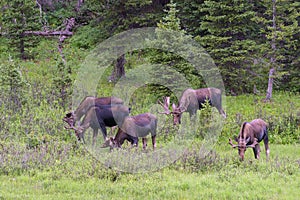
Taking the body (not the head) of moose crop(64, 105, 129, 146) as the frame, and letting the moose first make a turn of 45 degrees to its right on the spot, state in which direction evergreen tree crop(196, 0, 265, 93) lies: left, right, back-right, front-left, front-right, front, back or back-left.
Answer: right

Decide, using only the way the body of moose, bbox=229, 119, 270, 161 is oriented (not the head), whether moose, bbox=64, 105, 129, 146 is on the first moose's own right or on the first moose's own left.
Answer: on the first moose's own right

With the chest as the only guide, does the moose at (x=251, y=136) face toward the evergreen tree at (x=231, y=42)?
no

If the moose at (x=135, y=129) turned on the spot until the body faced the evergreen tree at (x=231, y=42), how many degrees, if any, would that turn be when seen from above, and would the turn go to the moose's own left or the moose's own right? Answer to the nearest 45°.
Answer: approximately 135° to the moose's own right

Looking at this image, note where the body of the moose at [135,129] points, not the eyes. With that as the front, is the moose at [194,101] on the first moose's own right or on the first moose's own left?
on the first moose's own right

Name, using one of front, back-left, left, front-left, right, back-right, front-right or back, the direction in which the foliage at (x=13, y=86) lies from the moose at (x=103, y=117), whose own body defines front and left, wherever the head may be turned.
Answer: front-right

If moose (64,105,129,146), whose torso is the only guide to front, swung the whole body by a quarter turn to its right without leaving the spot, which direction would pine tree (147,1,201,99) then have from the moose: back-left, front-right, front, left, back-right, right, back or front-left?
front-right

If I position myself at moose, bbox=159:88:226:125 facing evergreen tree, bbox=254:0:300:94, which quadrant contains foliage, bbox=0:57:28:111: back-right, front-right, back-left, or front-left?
back-left

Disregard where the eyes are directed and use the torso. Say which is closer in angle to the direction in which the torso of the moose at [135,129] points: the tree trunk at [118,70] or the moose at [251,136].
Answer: the tree trunk

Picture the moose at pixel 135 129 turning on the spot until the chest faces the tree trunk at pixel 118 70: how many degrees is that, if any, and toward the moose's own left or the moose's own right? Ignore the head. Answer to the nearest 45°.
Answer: approximately 90° to the moose's own right

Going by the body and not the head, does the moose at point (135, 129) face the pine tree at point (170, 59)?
no

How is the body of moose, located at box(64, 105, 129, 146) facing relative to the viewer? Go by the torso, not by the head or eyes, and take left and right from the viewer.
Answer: facing to the left of the viewer

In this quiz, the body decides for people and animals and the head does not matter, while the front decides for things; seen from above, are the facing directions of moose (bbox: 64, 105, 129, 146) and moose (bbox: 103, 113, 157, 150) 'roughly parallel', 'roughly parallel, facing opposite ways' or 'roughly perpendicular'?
roughly parallel

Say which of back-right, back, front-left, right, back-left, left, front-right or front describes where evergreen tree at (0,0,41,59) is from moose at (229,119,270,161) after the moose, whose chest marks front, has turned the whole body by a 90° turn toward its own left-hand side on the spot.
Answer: back

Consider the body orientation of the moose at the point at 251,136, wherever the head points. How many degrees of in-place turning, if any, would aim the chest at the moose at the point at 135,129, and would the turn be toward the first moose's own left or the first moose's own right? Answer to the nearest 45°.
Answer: approximately 45° to the first moose's own right

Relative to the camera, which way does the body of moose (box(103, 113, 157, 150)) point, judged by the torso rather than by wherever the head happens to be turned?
to the viewer's left

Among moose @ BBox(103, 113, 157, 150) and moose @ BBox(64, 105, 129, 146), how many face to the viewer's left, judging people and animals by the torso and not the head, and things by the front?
2
